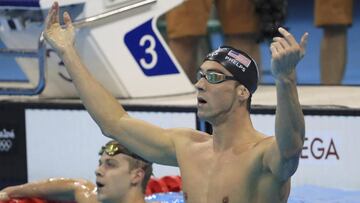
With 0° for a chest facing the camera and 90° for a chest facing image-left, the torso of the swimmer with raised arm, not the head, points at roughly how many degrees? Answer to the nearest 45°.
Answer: approximately 45°

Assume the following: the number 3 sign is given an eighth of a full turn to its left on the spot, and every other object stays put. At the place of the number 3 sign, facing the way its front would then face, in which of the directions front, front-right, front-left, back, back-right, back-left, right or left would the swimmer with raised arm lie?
front-right

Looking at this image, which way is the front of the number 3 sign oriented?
toward the camera
